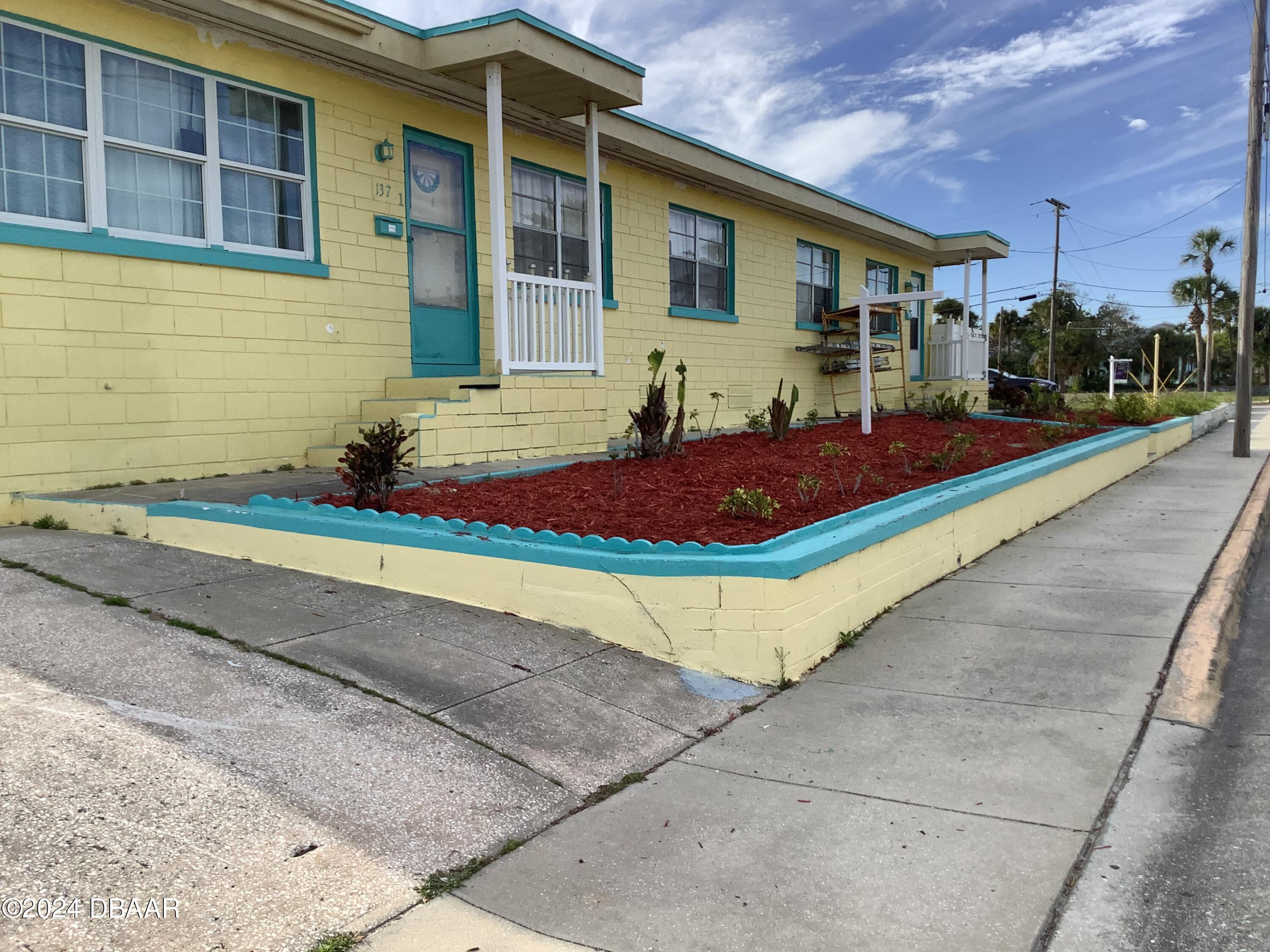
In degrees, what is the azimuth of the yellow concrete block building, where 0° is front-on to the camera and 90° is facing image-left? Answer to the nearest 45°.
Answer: approximately 315°

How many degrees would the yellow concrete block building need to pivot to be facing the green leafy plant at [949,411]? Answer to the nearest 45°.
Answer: approximately 90° to its left

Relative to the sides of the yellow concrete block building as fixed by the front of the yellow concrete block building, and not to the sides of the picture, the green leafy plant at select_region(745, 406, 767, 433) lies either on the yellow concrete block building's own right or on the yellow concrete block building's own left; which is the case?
on the yellow concrete block building's own left

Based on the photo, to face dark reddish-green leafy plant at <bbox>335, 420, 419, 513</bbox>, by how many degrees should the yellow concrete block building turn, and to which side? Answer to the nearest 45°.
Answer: approximately 45° to its right

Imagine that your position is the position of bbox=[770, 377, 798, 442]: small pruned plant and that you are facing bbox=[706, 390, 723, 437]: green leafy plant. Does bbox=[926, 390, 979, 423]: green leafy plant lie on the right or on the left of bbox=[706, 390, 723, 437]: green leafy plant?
right

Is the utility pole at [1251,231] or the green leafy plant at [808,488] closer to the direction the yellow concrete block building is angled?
the green leafy plant

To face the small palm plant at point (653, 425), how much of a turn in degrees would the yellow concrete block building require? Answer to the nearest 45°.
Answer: approximately 45° to its left
